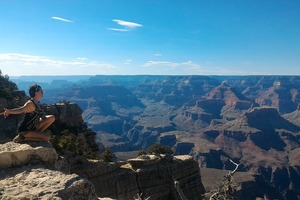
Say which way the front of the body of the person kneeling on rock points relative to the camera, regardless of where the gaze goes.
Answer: to the viewer's right
